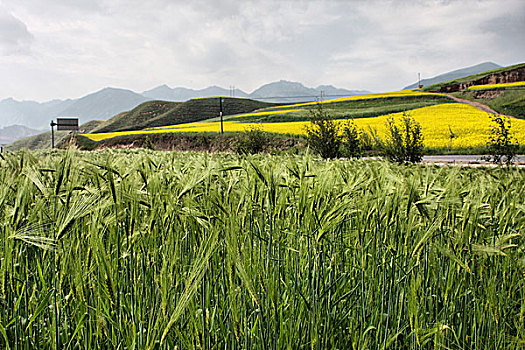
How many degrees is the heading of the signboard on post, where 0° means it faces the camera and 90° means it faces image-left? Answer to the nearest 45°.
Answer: approximately 0°
